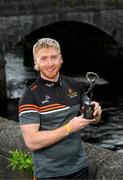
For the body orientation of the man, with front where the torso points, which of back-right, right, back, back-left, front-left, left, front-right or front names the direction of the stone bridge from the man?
back-left

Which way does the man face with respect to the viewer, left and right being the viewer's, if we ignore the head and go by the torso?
facing the viewer and to the right of the viewer
